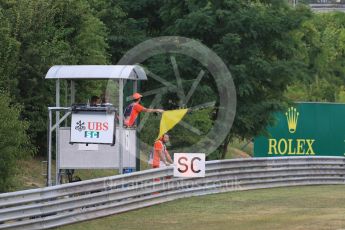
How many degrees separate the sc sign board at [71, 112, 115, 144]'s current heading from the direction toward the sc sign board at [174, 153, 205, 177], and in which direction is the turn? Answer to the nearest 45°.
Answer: approximately 90° to its left

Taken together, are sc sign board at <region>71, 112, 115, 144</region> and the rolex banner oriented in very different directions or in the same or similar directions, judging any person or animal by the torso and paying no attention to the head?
same or similar directions

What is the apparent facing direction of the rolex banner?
toward the camera

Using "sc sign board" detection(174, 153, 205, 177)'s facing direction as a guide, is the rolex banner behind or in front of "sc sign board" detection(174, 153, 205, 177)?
behind

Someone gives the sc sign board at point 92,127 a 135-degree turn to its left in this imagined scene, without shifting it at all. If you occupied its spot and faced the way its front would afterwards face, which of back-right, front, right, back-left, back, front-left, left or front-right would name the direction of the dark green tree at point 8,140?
back-left

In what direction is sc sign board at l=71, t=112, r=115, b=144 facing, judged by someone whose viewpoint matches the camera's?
facing the viewer

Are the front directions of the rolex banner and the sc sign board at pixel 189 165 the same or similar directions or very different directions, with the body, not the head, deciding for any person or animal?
same or similar directions

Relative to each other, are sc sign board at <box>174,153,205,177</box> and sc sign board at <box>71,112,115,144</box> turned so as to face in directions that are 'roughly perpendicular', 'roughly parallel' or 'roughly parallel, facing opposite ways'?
roughly parallel

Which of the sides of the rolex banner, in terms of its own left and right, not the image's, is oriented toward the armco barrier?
front

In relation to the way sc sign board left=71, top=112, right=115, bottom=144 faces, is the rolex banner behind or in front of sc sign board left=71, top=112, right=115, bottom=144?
behind

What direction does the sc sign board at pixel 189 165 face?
toward the camera

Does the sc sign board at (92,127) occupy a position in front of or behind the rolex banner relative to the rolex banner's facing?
in front

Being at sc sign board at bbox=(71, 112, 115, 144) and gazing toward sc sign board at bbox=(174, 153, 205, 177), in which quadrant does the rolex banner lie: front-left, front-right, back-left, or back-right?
front-left

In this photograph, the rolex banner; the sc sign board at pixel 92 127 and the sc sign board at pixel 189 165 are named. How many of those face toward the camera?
3
